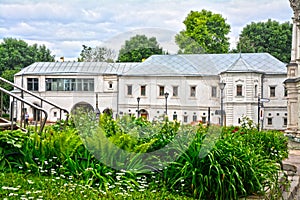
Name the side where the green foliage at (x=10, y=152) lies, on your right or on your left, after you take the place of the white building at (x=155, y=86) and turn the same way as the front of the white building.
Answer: on your right

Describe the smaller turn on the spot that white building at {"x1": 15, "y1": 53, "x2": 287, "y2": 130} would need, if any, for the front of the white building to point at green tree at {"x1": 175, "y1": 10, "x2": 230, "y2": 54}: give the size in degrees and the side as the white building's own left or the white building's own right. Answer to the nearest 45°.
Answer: approximately 180°

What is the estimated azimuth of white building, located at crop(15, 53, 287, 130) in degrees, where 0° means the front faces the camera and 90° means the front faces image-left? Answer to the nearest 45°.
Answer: approximately 0°

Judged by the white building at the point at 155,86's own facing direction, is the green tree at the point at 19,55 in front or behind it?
behind
